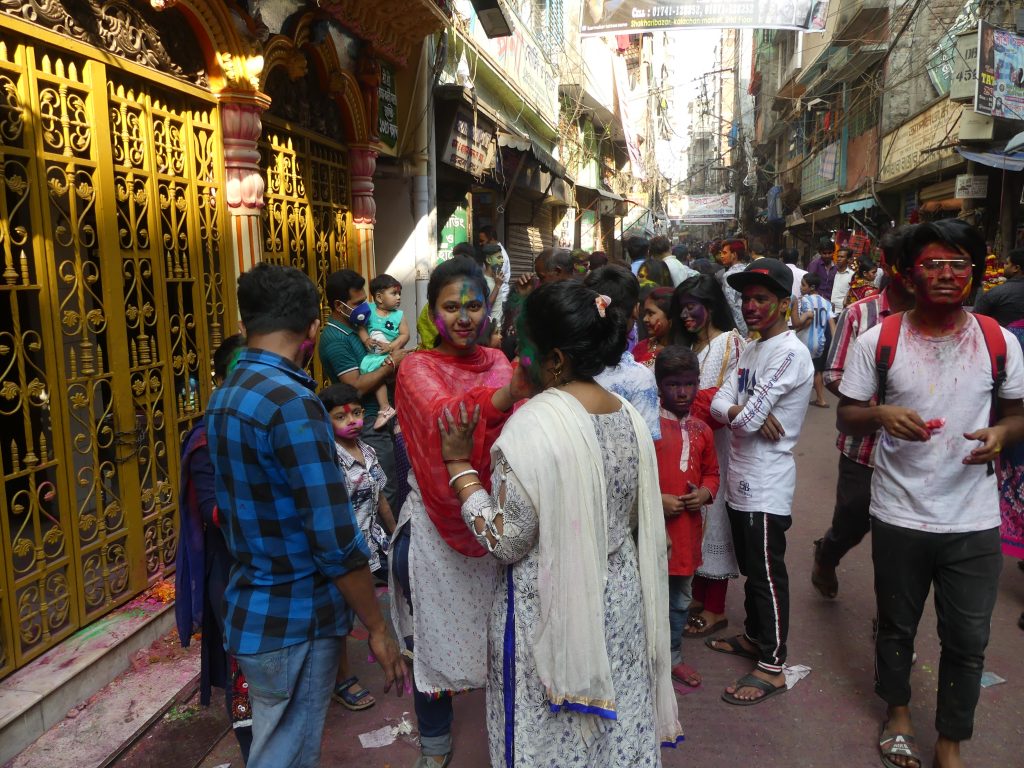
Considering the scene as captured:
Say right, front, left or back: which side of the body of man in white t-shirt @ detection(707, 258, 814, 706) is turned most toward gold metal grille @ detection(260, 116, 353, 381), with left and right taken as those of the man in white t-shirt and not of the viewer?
right

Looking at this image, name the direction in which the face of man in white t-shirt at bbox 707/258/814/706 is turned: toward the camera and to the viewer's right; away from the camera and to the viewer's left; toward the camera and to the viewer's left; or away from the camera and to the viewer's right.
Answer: toward the camera and to the viewer's left

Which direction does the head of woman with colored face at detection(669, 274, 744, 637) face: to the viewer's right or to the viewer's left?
to the viewer's left

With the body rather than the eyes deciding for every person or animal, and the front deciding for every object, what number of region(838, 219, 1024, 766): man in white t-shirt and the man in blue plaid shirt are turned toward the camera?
1

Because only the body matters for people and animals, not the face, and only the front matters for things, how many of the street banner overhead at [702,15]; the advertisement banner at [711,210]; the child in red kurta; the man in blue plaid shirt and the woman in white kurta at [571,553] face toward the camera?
3

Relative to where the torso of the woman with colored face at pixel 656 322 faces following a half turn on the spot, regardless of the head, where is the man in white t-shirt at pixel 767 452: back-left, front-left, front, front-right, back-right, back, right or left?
right

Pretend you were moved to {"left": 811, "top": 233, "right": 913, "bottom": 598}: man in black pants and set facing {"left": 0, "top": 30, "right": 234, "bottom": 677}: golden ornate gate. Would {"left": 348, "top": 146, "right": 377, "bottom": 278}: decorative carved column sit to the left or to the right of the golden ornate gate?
right

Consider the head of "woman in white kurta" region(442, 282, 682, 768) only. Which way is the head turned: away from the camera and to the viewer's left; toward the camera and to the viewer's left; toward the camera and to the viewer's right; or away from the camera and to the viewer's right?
away from the camera and to the viewer's left

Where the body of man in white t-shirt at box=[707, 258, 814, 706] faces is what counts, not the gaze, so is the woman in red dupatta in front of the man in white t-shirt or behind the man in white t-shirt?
in front

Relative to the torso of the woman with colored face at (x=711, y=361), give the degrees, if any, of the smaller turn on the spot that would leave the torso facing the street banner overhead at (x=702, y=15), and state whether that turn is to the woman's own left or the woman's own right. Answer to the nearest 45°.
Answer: approximately 135° to the woman's own right

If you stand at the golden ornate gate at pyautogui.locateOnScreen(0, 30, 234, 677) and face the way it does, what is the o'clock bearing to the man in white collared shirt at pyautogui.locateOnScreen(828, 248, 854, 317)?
The man in white collared shirt is roughly at 10 o'clock from the golden ornate gate.
